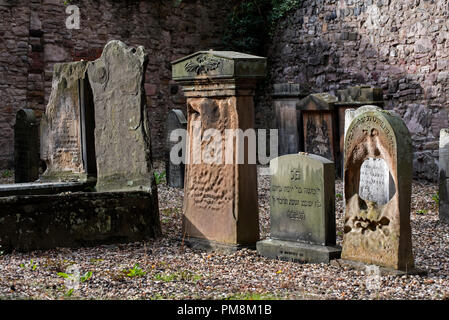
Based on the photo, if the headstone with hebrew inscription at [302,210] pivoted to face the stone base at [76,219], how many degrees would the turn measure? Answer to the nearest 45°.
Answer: approximately 45° to its right

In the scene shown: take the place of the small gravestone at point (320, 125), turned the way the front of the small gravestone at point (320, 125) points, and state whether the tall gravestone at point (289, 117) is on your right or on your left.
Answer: on your right

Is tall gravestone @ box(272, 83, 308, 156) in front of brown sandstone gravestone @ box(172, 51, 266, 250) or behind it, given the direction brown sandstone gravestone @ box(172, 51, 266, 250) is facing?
behind

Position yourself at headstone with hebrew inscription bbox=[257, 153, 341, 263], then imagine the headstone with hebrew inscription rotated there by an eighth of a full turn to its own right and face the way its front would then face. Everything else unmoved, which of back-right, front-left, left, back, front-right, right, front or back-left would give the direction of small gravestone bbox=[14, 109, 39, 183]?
front-right

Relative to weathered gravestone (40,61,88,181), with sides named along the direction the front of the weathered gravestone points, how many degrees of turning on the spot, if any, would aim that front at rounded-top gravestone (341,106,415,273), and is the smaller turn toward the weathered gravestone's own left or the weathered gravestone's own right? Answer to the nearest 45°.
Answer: approximately 45° to the weathered gravestone's own left

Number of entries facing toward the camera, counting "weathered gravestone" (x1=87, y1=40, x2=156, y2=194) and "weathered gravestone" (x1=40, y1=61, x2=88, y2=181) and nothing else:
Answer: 2

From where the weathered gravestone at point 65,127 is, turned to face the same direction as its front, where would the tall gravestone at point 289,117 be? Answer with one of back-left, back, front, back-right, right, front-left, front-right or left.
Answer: back-left

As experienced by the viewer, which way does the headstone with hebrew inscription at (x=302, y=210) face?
facing the viewer and to the left of the viewer

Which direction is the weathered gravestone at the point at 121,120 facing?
toward the camera

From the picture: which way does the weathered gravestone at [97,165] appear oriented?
toward the camera

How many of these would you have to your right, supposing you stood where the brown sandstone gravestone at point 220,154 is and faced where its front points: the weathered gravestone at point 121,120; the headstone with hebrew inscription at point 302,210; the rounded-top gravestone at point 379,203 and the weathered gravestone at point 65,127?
2

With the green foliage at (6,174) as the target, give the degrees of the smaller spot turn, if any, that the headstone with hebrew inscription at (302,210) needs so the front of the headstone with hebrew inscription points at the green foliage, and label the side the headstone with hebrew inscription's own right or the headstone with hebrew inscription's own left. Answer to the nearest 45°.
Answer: approximately 90° to the headstone with hebrew inscription's own right

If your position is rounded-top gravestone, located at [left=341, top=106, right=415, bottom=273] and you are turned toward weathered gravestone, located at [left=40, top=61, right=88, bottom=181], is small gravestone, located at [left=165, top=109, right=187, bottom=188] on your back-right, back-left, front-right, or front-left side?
front-right

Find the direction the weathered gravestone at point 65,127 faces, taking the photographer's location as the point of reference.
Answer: facing the viewer
